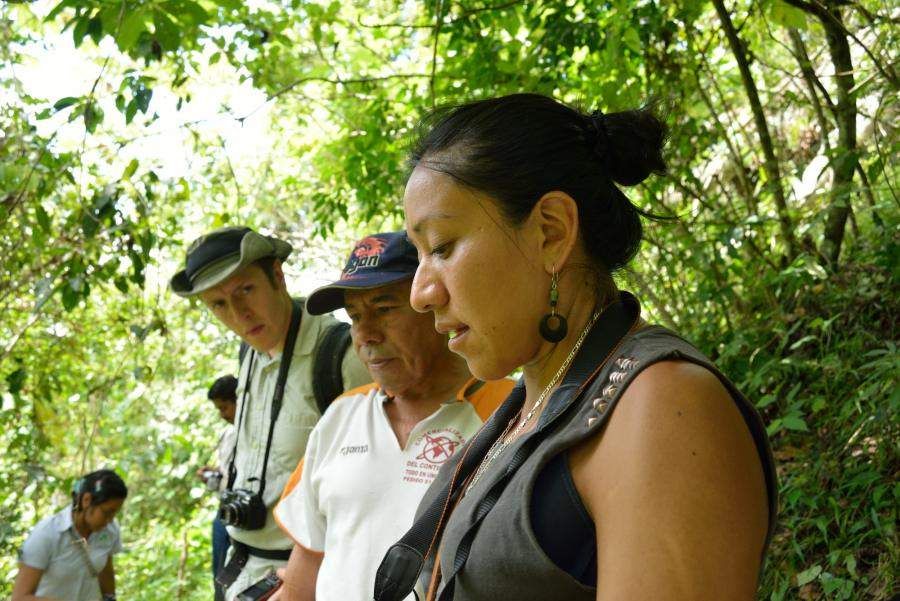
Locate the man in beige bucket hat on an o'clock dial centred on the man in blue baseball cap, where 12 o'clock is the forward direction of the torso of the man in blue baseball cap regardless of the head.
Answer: The man in beige bucket hat is roughly at 4 o'clock from the man in blue baseball cap.

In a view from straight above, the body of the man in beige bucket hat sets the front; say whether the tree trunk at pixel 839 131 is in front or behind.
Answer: behind

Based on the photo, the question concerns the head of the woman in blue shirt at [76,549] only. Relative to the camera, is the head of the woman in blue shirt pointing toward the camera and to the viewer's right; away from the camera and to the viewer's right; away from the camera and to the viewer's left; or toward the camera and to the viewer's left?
toward the camera and to the viewer's right

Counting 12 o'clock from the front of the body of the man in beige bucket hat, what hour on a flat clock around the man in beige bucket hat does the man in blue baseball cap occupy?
The man in blue baseball cap is roughly at 10 o'clock from the man in beige bucket hat.
